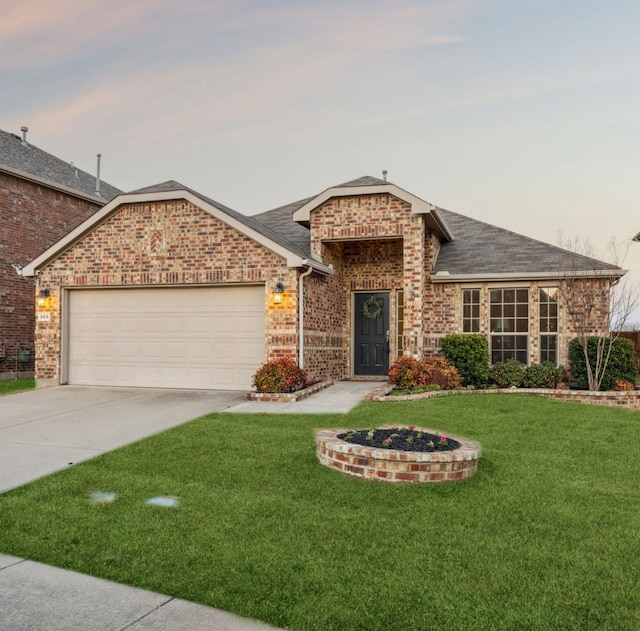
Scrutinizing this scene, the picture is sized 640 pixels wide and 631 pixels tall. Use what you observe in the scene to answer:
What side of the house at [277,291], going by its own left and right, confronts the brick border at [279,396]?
front

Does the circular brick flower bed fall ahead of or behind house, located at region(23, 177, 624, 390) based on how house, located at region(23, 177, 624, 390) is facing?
ahead

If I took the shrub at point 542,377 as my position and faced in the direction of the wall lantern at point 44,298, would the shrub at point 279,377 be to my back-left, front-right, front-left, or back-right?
front-left

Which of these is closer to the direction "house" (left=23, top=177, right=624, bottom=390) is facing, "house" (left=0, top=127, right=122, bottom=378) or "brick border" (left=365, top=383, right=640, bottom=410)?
the brick border

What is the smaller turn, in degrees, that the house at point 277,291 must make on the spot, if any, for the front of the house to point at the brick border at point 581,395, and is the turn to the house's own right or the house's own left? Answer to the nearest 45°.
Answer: approximately 90° to the house's own left

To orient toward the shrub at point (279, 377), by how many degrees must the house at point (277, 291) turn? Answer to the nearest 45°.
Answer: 0° — it already faces it

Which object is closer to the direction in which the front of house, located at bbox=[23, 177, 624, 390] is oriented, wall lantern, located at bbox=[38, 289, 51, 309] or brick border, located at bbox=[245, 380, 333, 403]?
the brick border

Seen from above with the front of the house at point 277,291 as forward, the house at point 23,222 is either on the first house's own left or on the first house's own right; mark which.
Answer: on the first house's own right

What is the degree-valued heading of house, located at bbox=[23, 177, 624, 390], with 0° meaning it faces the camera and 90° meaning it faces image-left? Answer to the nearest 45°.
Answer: approximately 0°

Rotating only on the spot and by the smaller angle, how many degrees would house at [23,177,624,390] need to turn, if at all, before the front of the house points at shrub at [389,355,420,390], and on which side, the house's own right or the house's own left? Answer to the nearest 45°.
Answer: approximately 45° to the house's own left

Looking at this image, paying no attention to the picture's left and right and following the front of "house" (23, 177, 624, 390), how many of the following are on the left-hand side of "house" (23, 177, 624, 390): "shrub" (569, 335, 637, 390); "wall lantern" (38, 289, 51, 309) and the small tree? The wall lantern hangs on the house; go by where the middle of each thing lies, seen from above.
2

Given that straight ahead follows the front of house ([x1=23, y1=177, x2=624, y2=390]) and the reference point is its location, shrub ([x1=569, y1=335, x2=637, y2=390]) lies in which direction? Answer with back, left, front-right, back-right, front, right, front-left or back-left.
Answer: left

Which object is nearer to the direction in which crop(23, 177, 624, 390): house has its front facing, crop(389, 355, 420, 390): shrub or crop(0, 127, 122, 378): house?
the shrub

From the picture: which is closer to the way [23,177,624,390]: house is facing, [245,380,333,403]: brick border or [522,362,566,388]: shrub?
the brick border
